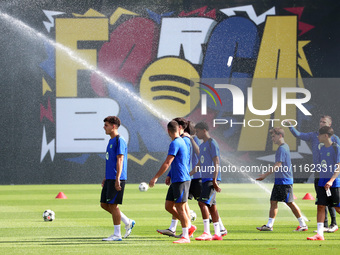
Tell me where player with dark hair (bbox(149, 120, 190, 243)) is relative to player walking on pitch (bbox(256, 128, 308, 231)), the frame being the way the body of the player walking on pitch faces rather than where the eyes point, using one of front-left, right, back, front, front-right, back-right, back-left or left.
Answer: front-left

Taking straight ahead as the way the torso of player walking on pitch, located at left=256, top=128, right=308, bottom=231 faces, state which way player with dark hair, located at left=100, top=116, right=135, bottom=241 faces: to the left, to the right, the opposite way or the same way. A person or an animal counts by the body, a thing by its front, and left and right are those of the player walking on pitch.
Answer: the same way

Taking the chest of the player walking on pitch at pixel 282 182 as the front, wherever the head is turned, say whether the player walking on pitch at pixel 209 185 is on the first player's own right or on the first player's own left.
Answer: on the first player's own left

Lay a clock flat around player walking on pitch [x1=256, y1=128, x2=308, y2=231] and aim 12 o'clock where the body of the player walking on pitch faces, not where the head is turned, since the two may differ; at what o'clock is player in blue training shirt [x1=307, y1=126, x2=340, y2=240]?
The player in blue training shirt is roughly at 8 o'clock from the player walking on pitch.

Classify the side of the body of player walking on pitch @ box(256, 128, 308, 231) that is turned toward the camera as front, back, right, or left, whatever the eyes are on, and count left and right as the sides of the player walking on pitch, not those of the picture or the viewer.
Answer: left

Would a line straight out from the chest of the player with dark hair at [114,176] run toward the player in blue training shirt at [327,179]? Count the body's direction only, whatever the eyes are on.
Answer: no

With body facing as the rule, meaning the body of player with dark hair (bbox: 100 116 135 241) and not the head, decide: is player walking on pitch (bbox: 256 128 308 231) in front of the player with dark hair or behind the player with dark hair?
behind

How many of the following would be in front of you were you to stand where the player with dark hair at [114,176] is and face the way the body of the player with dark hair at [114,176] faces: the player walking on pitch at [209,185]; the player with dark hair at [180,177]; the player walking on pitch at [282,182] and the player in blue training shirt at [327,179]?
0
